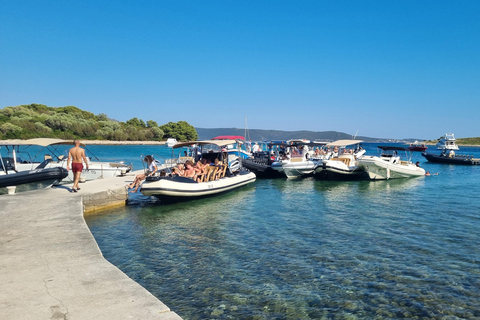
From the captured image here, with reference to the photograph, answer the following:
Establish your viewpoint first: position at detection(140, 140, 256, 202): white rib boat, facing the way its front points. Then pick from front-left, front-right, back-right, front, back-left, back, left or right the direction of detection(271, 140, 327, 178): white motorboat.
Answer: back

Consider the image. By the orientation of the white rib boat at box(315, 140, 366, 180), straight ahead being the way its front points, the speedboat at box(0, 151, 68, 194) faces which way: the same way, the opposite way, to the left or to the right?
the opposite way

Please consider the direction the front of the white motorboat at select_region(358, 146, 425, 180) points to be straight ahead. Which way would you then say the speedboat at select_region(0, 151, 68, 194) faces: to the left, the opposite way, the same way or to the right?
the opposite way
